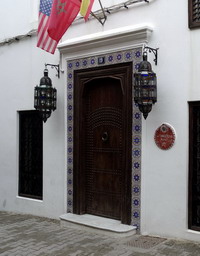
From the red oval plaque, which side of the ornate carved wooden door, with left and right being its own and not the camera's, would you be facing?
left

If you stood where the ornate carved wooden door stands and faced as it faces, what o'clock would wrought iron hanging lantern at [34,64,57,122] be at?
The wrought iron hanging lantern is roughly at 2 o'clock from the ornate carved wooden door.

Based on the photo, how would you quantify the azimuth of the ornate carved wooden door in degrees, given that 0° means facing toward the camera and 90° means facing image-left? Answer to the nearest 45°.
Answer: approximately 45°
